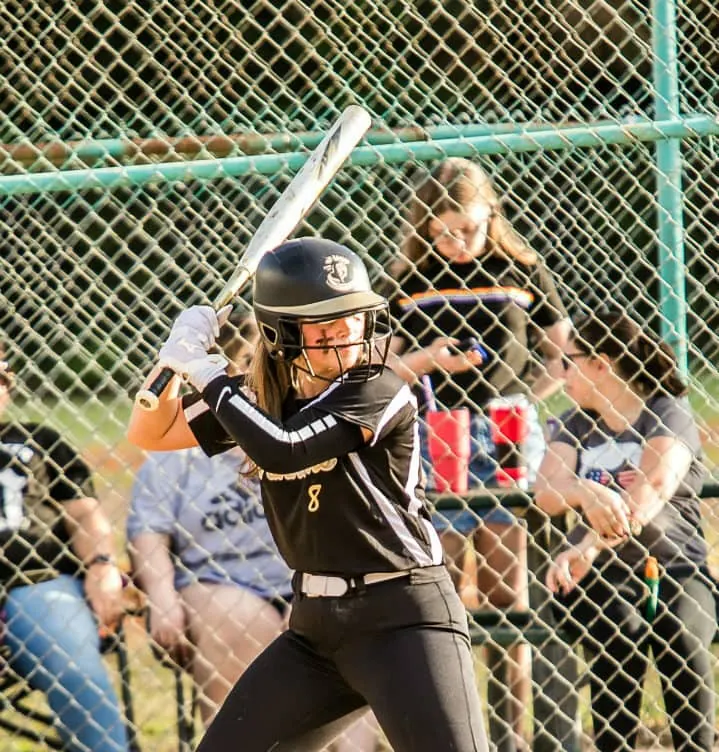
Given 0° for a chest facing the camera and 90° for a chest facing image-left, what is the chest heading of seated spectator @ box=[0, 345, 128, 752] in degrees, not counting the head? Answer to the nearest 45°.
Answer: approximately 0°

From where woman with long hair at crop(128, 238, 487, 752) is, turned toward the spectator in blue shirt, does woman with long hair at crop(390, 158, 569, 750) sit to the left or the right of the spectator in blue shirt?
right

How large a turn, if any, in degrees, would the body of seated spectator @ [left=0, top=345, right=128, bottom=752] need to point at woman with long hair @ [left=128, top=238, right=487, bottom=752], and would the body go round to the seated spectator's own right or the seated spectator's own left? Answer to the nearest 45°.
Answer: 0° — they already face them

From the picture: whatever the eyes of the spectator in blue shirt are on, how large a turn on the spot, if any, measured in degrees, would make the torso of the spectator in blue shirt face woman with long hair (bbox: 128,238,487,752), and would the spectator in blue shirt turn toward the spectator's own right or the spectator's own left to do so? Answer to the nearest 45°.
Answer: approximately 45° to the spectator's own right
